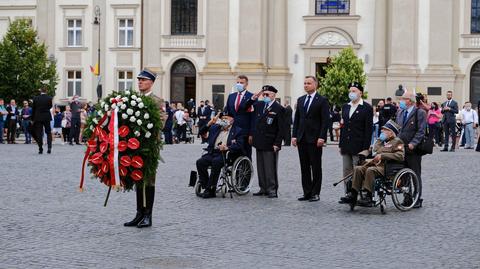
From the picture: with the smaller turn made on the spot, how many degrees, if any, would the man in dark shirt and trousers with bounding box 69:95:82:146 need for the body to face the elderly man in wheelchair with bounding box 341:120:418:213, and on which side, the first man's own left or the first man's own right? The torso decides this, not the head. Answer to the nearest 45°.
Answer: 0° — they already face them

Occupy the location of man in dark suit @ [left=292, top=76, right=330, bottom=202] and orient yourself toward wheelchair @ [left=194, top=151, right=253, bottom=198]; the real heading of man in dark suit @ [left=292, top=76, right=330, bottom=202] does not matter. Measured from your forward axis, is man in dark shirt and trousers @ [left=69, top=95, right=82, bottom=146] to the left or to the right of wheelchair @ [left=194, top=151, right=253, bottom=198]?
right

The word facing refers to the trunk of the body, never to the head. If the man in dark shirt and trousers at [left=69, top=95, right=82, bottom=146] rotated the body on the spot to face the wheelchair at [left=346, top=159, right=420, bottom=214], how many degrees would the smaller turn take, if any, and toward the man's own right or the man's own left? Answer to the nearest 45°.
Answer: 0° — they already face it

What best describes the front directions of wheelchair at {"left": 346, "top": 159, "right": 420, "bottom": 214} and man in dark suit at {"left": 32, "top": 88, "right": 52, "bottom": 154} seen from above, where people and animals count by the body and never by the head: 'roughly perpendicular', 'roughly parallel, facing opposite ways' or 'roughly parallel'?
roughly perpendicular

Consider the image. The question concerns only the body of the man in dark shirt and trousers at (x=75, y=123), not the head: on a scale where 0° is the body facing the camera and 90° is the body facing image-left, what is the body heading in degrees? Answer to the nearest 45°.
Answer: approximately 0°

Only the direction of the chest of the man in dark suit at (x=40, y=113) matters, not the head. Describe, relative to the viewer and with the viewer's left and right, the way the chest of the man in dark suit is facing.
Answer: facing away from the viewer

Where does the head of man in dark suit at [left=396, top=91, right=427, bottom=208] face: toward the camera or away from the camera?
toward the camera

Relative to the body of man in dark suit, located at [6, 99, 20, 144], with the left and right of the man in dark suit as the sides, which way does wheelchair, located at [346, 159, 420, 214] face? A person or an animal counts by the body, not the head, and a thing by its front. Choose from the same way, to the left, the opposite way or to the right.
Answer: to the right

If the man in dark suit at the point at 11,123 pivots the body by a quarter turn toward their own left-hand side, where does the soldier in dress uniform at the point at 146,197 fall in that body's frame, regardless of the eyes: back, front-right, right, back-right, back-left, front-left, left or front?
right

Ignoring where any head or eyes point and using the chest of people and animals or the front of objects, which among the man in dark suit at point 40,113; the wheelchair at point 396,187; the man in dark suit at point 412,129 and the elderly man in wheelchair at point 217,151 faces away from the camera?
the man in dark suit at point 40,113

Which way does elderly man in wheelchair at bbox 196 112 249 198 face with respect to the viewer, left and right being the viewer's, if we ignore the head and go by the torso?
facing the viewer and to the left of the viewer

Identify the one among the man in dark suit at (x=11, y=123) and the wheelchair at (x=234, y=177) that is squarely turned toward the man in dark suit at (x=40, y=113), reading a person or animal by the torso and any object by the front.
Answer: the man in dark suit at (x=11, y=123)

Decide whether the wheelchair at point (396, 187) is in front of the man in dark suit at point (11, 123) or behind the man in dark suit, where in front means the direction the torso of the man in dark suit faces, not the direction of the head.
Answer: in front
